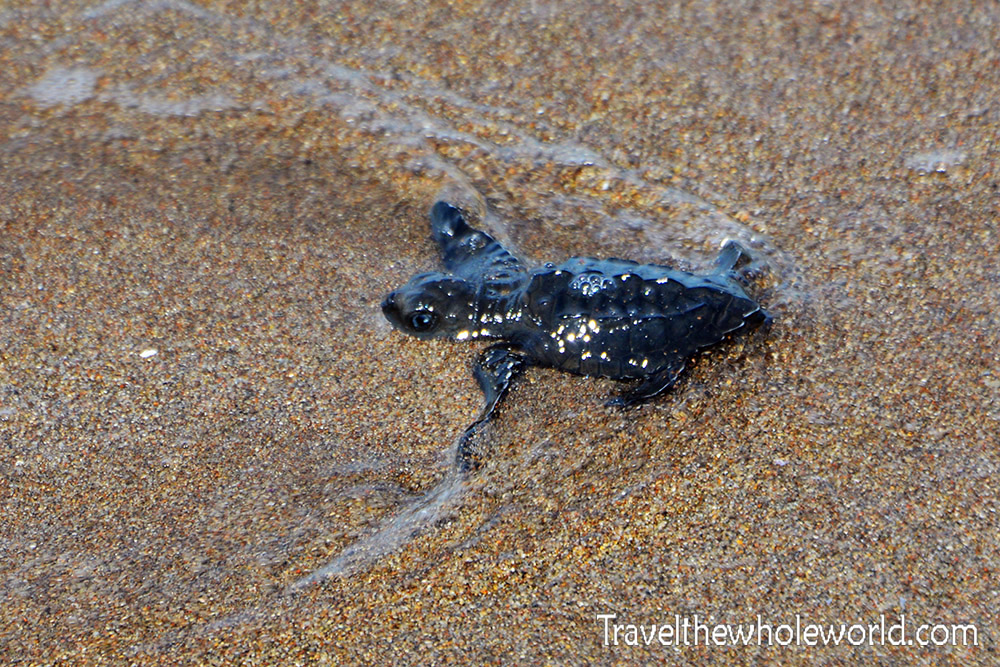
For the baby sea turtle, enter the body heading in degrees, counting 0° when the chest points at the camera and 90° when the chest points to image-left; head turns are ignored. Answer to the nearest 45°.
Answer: approximately 90°
